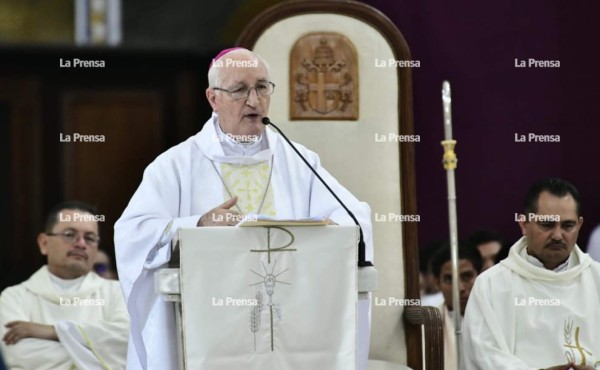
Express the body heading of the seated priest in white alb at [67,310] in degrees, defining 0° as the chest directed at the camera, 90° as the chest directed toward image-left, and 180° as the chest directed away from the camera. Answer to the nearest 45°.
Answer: approximately 0°

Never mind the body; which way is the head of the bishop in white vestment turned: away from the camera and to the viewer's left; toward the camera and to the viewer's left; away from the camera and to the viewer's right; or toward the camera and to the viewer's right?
toward the camera and to the viewer's right

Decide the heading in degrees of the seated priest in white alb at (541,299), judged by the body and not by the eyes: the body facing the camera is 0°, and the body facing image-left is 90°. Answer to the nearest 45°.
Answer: approximately 315°

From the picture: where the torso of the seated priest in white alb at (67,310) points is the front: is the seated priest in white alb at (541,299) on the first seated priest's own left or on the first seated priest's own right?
on the first seated priest's own left

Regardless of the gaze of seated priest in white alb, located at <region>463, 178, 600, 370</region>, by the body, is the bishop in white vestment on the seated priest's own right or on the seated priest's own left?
on the seated priest's own right

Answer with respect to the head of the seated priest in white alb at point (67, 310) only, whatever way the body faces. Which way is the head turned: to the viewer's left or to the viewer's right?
to the viewer's right
